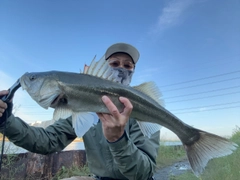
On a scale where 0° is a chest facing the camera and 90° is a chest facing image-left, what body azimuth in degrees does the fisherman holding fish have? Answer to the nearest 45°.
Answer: approximately 0°
